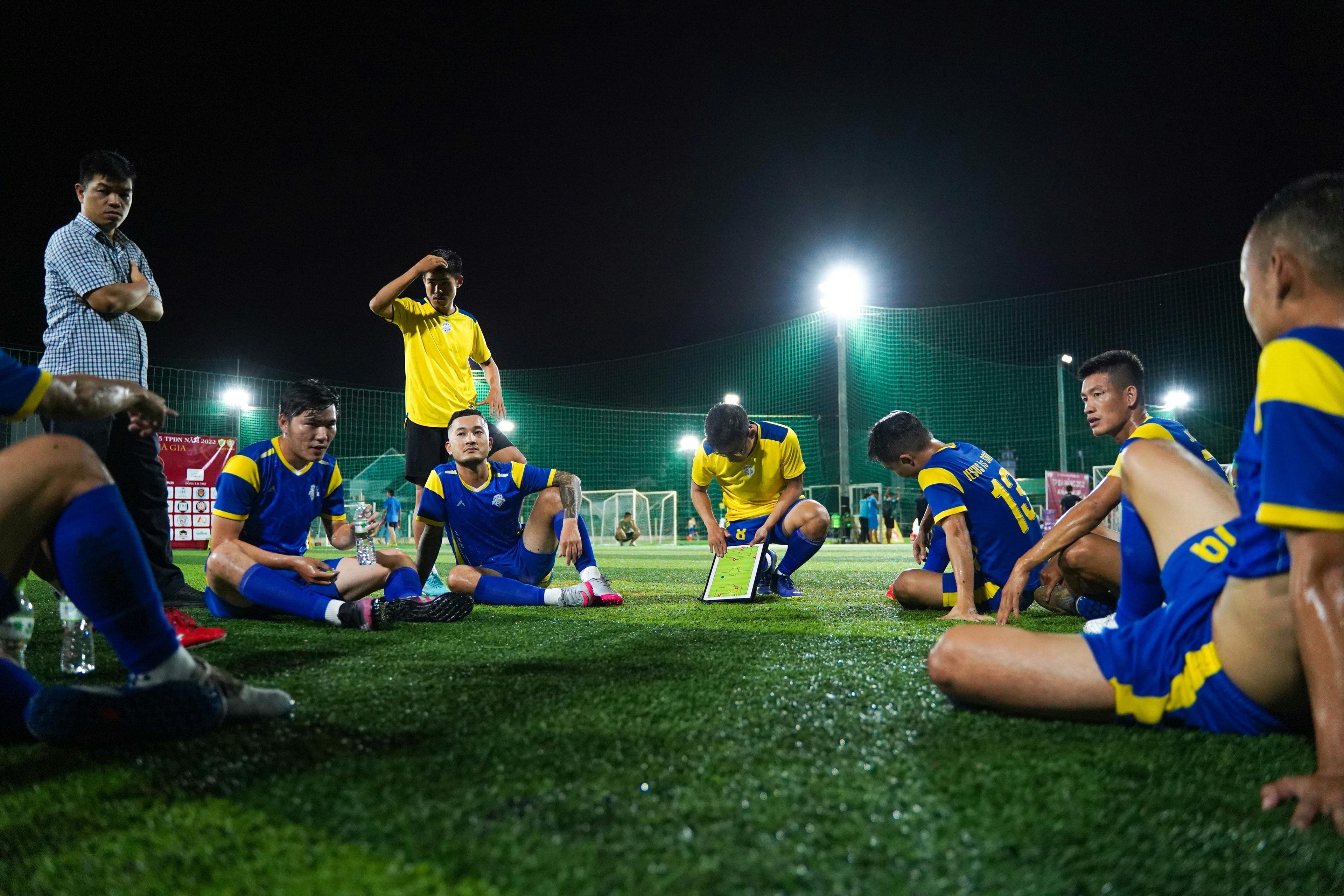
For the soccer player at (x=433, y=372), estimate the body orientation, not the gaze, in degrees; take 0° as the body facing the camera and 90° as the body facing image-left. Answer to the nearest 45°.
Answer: approximately 0°

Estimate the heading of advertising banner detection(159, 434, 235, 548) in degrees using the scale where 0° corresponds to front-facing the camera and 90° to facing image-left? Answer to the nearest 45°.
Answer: approximately 0°

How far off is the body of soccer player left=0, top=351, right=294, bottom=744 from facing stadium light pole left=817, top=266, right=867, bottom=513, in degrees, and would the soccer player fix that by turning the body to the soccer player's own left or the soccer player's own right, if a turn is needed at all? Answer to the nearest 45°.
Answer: approximately 45° to the soccer player's own left

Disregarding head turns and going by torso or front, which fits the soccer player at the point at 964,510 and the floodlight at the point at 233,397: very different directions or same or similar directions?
very different directions

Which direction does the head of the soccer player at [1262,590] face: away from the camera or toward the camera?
away from the camera

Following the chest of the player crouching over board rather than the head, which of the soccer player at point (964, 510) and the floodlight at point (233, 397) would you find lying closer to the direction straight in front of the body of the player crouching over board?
the soccer player

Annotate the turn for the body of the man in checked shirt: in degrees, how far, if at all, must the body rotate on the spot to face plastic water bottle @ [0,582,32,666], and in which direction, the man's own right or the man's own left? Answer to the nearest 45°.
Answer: approximately 45° to the man's own right
